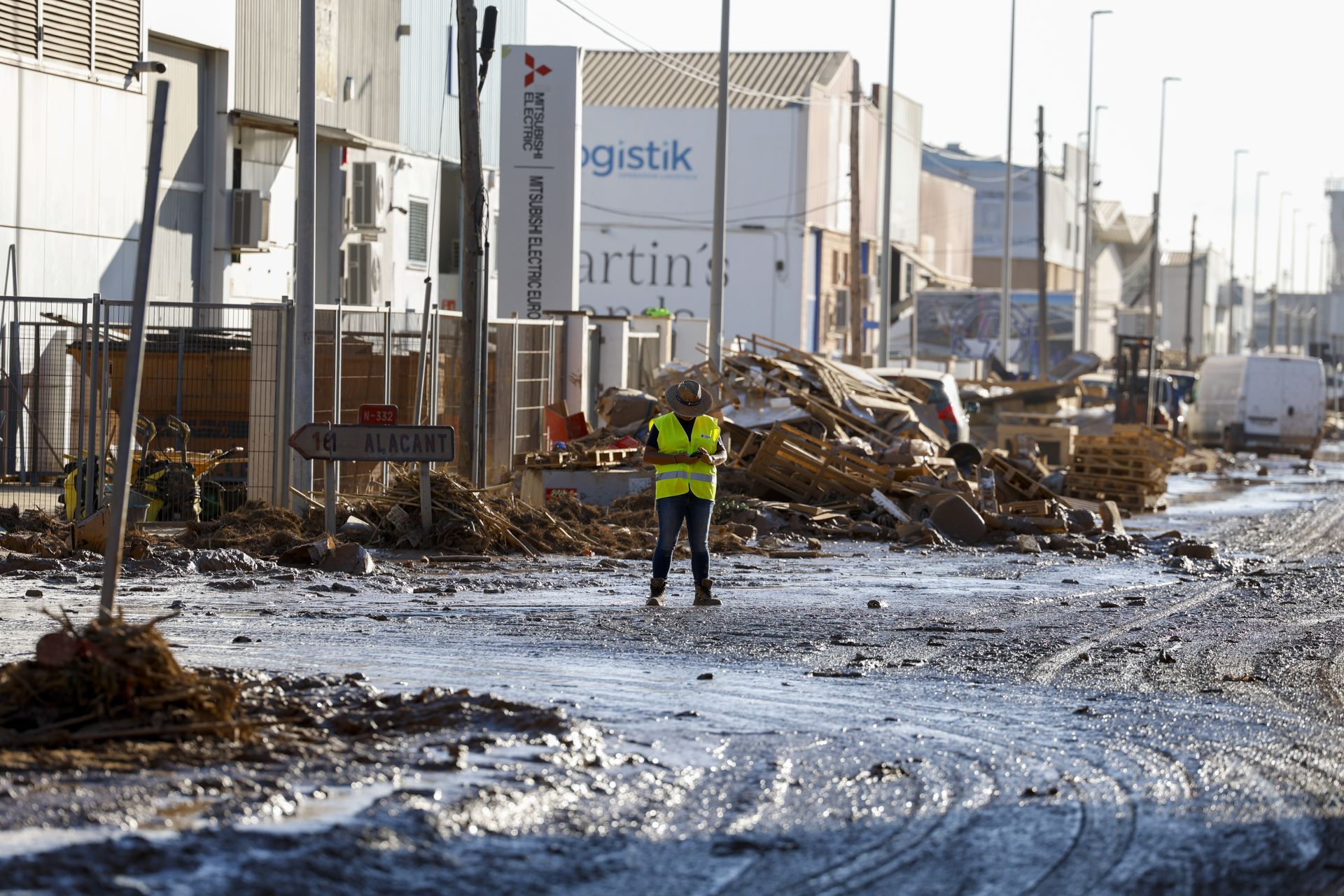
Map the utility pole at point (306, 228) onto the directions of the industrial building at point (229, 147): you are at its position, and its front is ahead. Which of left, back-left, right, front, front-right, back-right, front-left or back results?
front-right

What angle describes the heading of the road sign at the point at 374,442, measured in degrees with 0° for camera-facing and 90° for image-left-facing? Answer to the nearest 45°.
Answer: approximately 0°

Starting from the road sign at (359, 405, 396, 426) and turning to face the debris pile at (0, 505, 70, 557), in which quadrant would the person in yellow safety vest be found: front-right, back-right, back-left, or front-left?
back-left

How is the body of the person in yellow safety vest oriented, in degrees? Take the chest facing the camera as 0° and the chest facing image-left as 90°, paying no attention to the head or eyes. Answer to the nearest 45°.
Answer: approximately 0°

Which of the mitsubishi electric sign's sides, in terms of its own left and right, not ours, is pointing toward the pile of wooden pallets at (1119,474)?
left

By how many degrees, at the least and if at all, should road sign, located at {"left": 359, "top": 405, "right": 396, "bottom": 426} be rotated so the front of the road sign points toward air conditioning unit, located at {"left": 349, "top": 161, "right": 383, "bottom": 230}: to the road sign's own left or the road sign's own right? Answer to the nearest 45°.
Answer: approximately 180°

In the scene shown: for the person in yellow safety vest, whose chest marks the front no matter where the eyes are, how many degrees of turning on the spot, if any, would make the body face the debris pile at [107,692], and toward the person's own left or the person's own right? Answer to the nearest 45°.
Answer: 0° — they already face it

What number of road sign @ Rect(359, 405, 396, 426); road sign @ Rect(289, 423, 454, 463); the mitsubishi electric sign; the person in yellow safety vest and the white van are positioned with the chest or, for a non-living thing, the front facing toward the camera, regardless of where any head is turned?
4

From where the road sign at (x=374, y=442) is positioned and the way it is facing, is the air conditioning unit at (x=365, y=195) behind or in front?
behind
